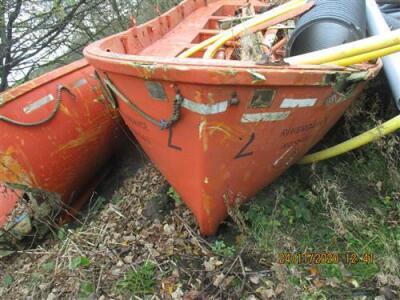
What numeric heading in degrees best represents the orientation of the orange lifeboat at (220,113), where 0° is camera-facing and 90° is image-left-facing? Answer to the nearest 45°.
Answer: approximately 0°

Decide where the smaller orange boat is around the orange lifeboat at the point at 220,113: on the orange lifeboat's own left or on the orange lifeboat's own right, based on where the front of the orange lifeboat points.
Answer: on the orange lifeboat's own right

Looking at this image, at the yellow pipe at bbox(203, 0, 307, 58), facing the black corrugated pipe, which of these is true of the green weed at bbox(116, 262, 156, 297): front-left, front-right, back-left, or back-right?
back-right

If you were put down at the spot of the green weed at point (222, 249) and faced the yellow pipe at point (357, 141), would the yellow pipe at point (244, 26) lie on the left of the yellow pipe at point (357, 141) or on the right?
left
